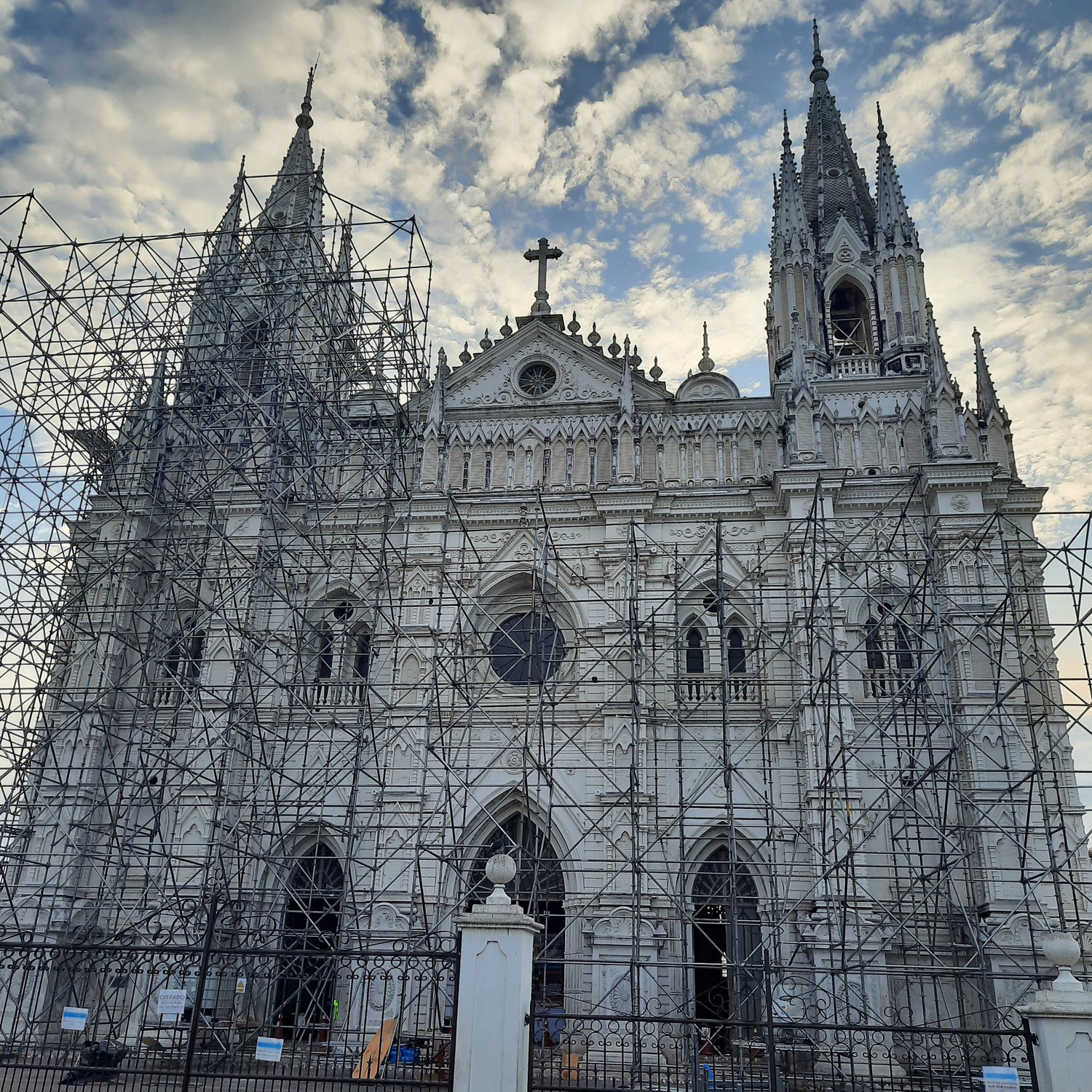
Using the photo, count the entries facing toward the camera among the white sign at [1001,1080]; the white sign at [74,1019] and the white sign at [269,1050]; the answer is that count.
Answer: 3

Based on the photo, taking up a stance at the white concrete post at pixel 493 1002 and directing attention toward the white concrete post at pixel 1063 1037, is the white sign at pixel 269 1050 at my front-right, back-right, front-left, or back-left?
back-left

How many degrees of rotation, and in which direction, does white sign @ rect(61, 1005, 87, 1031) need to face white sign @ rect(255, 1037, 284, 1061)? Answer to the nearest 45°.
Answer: approximately 45° to its left

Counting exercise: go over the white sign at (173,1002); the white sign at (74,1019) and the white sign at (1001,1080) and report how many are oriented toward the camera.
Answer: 3

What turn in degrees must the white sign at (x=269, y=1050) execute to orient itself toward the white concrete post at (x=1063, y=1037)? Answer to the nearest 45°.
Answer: approximately 45° to its left

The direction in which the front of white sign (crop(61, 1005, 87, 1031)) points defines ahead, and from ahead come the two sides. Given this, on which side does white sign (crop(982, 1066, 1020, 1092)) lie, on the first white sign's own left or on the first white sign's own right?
on the first white sign's own left

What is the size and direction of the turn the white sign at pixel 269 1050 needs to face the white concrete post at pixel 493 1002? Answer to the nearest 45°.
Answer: approximately 45° to its left
